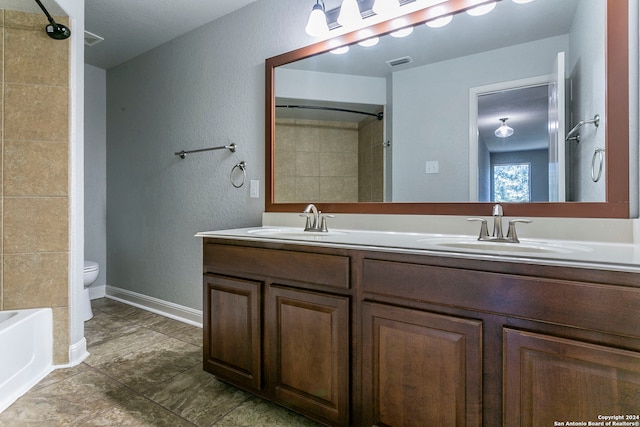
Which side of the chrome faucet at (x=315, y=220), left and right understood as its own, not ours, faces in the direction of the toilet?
right

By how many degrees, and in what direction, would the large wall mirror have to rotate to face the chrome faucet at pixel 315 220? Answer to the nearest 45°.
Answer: approximately 45° to its right

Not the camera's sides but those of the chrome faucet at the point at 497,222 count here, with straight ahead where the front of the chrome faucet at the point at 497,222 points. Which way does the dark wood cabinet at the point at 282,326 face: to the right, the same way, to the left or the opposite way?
the same way

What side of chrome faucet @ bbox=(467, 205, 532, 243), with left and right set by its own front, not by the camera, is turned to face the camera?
front

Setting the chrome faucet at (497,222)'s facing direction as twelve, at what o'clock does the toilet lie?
The toilet is roughly at 3 o'clock from the chrome faucet.

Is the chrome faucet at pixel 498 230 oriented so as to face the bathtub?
no

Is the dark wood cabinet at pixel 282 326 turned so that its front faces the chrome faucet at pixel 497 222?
no

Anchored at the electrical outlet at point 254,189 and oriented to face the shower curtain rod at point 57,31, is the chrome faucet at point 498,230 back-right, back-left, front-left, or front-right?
back-left

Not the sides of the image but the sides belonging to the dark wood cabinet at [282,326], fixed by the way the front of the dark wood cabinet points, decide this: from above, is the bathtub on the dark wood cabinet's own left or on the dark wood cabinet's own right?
on the dark wood cabinet's own right

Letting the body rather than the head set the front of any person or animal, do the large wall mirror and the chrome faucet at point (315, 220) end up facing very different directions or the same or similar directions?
same or similar directions

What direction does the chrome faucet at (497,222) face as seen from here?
toward the camera

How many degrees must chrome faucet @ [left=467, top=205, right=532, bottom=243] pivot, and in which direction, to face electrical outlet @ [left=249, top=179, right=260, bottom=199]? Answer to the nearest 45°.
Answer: approximately 90° to its right

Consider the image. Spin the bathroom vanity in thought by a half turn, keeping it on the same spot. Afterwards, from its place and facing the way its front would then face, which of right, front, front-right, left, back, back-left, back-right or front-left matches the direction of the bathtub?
back-left

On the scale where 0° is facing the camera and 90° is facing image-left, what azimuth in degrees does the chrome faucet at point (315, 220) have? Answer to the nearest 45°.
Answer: approximately 45°

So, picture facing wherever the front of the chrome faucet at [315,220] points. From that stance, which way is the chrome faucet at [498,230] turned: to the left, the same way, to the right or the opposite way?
the same way
